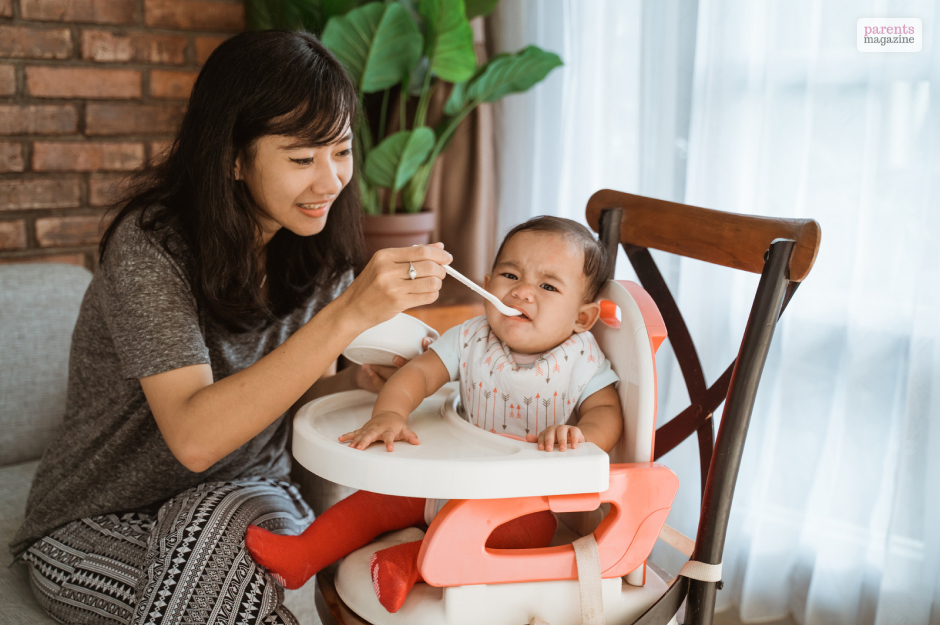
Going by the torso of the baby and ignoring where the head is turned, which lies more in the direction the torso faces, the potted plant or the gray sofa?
the gray sofa

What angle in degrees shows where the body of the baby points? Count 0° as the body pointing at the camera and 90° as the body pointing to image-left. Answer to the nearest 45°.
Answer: approximately 45°

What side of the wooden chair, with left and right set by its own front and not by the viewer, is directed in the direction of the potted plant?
right

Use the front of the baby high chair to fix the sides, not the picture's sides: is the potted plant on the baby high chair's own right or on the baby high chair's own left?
on the baby high chair's own right

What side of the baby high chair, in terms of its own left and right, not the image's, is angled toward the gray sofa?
right

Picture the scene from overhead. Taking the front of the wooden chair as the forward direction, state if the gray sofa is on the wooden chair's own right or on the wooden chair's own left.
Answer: on the wooden chair's own right
